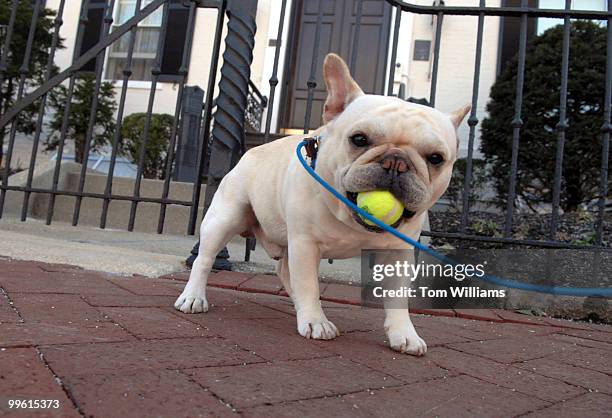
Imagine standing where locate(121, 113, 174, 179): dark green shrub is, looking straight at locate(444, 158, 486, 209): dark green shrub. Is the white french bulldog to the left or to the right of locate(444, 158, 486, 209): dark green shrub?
right

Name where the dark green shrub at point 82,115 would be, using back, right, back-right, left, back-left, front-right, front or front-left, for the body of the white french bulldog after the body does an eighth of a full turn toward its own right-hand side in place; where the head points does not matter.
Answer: back-right

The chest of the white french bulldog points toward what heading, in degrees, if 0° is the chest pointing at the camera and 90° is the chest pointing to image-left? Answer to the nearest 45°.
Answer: approximately 315°

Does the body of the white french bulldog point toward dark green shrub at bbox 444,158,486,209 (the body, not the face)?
no

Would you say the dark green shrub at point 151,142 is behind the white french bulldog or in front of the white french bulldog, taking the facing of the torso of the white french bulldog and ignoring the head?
behind
